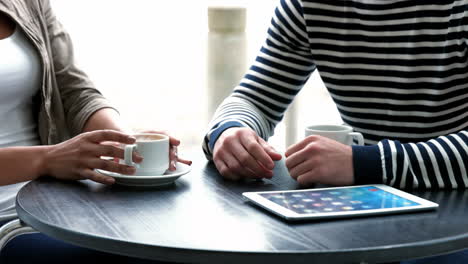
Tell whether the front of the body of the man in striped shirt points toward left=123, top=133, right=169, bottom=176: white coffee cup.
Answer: yes

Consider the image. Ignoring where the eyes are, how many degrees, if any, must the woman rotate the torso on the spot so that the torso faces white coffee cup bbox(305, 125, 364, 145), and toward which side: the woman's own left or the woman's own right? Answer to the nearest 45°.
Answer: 0° — they already face it

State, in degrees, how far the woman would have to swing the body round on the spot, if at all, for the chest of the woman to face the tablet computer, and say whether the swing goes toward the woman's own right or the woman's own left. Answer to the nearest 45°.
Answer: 0° — they already face it

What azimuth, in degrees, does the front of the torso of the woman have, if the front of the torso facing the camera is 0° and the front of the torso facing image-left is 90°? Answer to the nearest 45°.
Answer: approximately 315°

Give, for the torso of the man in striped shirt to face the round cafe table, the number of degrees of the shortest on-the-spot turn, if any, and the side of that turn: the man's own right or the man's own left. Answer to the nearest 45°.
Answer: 0° — they already face it

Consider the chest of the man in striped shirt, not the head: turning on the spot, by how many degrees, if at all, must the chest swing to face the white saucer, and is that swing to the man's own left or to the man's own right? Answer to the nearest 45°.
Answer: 0° — they already face it
